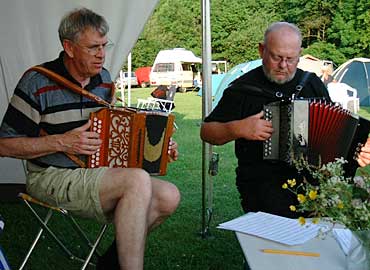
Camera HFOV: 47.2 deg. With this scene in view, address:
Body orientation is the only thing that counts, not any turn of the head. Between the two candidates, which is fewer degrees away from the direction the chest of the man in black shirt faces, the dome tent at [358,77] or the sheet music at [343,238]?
the sheet music

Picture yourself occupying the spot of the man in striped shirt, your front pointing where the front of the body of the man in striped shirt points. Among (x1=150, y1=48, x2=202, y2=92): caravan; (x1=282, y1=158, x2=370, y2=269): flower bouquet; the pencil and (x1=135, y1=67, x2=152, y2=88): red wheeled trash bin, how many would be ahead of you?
2

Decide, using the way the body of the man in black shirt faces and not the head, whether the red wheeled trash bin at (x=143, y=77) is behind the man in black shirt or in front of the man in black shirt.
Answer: behind

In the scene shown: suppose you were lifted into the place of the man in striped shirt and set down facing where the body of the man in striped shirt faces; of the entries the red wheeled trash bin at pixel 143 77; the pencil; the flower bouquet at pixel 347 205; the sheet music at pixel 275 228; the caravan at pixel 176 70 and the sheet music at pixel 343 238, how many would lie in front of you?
4

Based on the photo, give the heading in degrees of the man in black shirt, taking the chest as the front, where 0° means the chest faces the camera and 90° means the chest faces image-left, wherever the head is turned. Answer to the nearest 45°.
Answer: approximately 315°

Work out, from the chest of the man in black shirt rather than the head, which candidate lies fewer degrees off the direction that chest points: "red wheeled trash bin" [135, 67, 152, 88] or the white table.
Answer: the white table

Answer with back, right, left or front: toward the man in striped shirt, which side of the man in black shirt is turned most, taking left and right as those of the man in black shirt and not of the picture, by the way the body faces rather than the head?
right

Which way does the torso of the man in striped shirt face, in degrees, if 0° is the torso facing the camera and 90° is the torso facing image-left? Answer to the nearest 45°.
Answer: approximately 315°

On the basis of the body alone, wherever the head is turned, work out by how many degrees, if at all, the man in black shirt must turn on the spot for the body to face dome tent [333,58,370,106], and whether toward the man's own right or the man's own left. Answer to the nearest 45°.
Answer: approximately 135° to the man's own left
